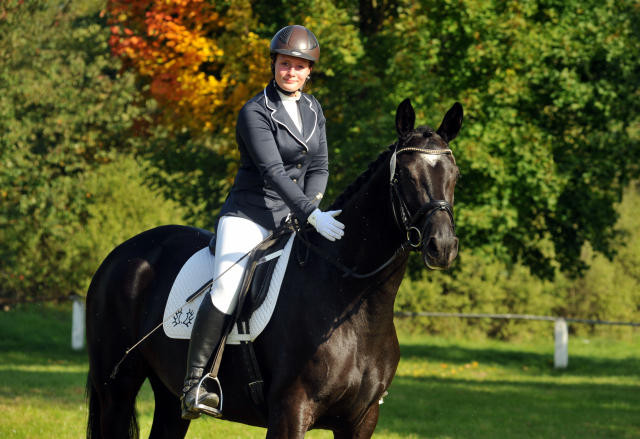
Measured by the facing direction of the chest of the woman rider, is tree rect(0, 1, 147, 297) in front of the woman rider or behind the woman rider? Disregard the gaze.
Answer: behind

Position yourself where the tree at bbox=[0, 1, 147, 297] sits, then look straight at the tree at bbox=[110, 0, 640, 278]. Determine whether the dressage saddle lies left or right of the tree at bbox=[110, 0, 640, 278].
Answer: right

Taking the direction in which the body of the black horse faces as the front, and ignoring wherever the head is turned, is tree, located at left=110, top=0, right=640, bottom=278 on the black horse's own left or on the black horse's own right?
on the black horse's own left

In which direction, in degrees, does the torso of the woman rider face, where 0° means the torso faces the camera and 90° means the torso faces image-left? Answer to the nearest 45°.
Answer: approximately 315°

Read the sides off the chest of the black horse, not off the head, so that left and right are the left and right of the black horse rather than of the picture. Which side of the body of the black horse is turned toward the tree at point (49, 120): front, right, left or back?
back
